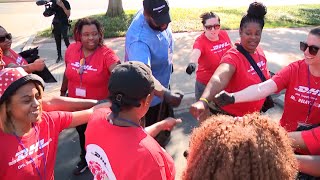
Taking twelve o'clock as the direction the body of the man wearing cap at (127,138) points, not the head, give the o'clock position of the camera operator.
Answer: The camera operator is roughly at 10 o'clock from the man wearing cap.

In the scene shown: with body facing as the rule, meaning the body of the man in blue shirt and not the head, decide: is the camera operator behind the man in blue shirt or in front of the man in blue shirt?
behind

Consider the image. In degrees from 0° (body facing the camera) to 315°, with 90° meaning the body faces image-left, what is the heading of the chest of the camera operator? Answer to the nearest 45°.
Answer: approximately 45°

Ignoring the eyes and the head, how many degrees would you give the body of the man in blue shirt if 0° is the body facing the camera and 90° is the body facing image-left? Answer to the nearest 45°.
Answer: approximately 315°

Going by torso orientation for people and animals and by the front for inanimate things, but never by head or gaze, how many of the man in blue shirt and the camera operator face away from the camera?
0

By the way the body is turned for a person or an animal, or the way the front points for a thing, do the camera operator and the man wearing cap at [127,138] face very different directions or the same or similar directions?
very different directions

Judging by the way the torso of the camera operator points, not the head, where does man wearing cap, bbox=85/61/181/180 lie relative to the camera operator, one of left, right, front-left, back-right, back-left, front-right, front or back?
front-left

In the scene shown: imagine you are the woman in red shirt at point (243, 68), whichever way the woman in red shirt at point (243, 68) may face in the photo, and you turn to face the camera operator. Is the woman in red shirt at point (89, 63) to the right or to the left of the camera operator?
left

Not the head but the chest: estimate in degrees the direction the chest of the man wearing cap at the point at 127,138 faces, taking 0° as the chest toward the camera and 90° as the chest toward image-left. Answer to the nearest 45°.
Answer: approximately 225°

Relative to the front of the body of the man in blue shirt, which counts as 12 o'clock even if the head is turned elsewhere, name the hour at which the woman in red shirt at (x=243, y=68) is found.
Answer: The woman in red shirt is roughly at 11 o'clock from the man in blue shirt.

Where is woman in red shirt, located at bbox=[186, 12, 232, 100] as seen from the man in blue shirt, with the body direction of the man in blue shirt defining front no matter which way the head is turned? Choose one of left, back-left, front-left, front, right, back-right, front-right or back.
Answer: left

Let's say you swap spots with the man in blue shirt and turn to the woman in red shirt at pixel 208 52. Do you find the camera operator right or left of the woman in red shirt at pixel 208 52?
left
